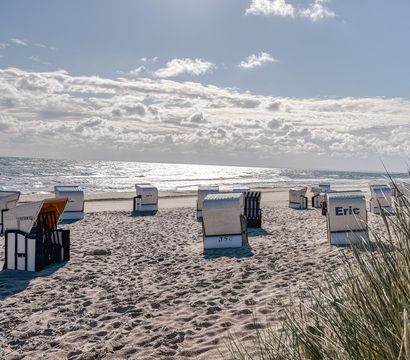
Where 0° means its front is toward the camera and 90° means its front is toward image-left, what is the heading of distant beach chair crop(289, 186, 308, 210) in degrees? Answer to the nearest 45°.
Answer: approximately 225°

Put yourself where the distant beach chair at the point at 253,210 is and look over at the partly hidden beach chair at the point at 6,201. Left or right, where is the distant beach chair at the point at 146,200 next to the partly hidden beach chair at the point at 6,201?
right

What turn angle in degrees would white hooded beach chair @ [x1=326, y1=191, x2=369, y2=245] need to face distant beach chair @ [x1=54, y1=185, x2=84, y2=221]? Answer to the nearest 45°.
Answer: approximately 45° to its left

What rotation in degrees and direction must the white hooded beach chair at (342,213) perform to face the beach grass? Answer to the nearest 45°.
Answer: approximately 180°

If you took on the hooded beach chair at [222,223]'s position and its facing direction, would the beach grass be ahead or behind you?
behind

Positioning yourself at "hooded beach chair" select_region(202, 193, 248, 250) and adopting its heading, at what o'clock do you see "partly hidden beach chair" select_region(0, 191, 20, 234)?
The partly hidden beach chair is roughly at 10 o'clock from the hooded beach chair.

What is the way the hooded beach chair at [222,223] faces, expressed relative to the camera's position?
facing away from the viewer

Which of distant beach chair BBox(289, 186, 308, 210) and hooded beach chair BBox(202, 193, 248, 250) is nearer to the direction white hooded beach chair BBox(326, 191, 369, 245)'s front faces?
the distant beach chair

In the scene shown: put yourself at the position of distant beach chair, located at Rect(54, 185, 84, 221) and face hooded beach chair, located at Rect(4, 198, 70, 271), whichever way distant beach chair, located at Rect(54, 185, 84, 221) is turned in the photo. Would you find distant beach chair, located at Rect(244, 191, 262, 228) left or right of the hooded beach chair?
left

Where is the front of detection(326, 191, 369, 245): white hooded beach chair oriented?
away from the camera

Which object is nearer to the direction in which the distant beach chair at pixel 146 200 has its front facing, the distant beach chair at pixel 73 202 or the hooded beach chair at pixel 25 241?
the distant beach chair

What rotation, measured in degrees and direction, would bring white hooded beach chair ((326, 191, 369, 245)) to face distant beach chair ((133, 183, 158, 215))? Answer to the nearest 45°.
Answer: approximately 45° to its left

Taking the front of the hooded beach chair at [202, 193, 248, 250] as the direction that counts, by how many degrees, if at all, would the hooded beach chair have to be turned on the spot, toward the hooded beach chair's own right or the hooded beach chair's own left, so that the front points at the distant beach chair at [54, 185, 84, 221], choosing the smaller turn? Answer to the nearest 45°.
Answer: approximately 45° to the hooded beach chair's own left

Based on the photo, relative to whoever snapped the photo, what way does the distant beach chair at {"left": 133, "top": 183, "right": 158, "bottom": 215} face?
facing away from the viewer and to the left of the viewer

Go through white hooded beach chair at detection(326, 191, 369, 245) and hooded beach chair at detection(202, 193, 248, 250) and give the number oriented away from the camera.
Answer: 2
